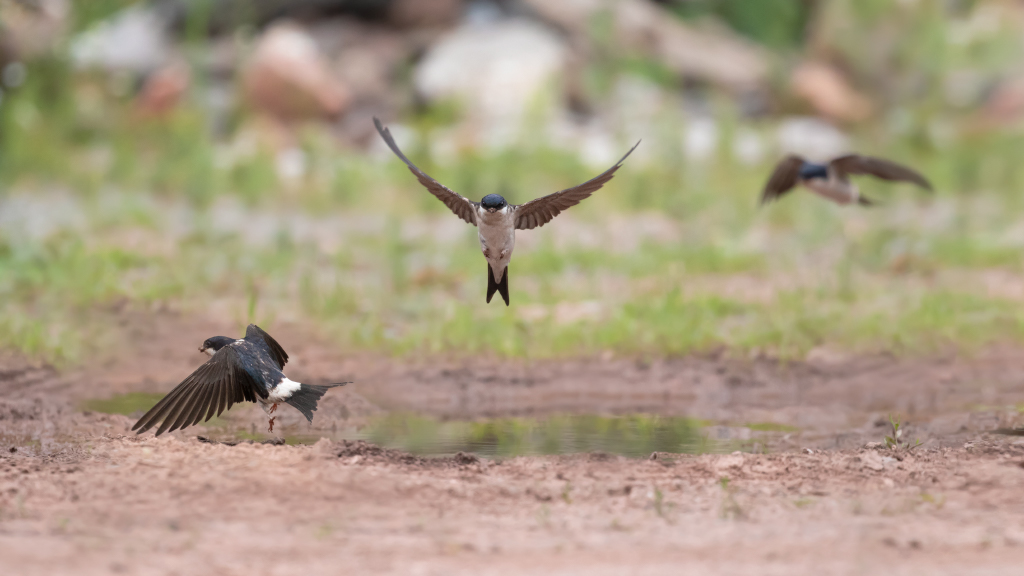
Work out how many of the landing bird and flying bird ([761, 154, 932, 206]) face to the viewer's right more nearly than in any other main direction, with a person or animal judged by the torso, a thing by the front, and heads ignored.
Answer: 0

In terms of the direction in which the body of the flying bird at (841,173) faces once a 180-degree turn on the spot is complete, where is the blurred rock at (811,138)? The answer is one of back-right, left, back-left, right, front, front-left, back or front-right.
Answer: front-left

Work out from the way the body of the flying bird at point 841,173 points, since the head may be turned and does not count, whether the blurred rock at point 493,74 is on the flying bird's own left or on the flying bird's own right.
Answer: on the flying bird's own right

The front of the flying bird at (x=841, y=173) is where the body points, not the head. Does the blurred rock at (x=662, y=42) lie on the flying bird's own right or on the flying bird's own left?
on the flying bird's own right

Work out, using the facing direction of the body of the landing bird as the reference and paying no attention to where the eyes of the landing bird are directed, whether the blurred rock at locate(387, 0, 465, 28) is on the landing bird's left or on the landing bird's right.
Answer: on the landing bird's right

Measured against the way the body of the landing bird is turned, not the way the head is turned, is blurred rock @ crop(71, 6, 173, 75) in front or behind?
in front

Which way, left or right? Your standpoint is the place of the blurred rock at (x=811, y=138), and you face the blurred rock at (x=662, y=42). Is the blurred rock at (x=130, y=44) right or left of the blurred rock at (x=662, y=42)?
left

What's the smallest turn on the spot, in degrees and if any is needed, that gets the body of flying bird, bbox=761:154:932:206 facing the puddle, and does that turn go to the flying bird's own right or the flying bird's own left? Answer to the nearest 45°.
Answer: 0° — it already faces it

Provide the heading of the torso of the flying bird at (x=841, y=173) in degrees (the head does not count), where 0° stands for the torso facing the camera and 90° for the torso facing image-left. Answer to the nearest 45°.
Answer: approximately 45°

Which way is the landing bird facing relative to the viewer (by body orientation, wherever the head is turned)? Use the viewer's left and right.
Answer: facing away from the viewer and to the left of the viewer
